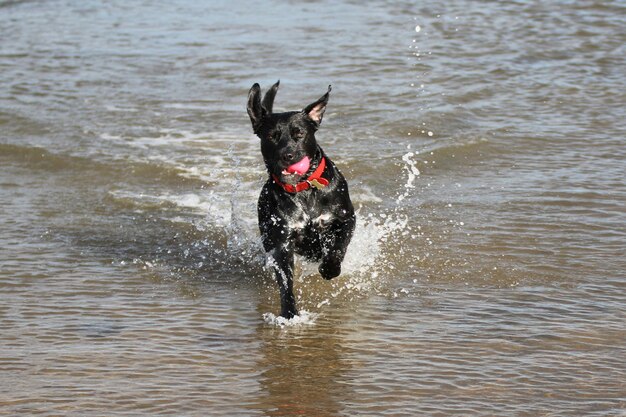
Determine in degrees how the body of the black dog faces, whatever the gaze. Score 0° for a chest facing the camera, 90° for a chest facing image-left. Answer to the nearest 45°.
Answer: approximately 0°
